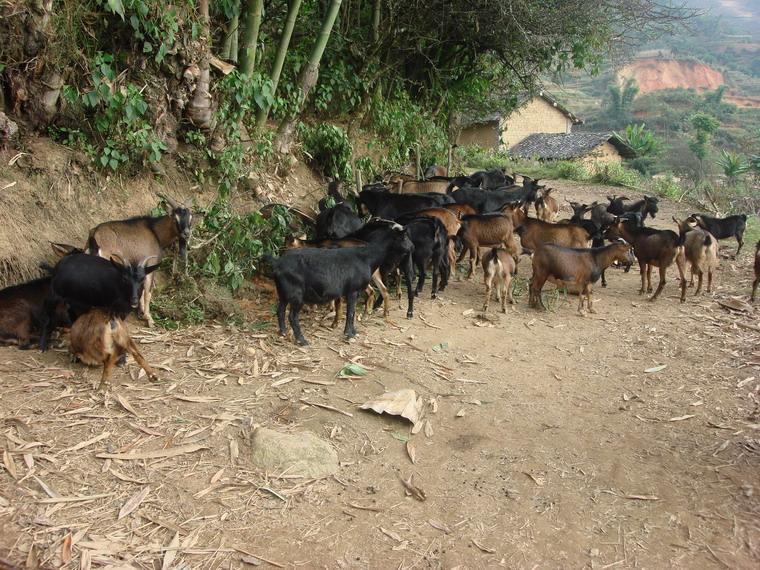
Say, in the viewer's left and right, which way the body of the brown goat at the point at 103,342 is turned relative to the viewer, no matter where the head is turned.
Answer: facing away from the viewer and to the left of the viewer

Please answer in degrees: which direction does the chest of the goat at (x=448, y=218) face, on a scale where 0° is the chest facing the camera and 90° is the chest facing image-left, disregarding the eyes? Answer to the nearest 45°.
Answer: approximately 90°

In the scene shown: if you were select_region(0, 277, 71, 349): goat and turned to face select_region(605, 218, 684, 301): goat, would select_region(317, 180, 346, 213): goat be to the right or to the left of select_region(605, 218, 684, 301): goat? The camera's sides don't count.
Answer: left

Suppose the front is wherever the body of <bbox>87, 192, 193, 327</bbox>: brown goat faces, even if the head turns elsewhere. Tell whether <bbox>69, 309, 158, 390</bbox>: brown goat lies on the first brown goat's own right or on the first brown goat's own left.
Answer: on the first brown goat's own right

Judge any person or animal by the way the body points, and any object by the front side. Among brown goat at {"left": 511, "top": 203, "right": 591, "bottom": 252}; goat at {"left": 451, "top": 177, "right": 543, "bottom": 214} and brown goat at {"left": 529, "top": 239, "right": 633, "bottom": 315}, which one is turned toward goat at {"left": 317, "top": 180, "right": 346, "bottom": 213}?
brown goat at {"left": 511, "top": 203, "right": 591, "bottom": 252}

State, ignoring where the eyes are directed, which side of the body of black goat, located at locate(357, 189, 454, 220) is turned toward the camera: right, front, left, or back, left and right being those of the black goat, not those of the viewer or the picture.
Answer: right

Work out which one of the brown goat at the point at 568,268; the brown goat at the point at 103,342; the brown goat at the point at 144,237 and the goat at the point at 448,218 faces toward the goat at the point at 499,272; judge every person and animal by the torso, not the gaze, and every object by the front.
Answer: the brown goat at the point at 144,237

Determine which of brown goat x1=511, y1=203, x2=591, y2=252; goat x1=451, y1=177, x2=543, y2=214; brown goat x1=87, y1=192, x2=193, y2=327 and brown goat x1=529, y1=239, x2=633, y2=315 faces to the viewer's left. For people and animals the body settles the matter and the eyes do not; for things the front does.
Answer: brown goat x1=511, y1=203, x2=591, y2=252

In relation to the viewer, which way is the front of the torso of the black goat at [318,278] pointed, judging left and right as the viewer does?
facing to the right of the viewer

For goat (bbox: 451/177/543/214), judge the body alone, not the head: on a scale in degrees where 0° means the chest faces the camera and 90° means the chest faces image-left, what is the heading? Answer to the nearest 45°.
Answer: approximately 270°

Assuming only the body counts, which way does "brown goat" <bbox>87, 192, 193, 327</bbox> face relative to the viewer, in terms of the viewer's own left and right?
facing to the right of the viewer
